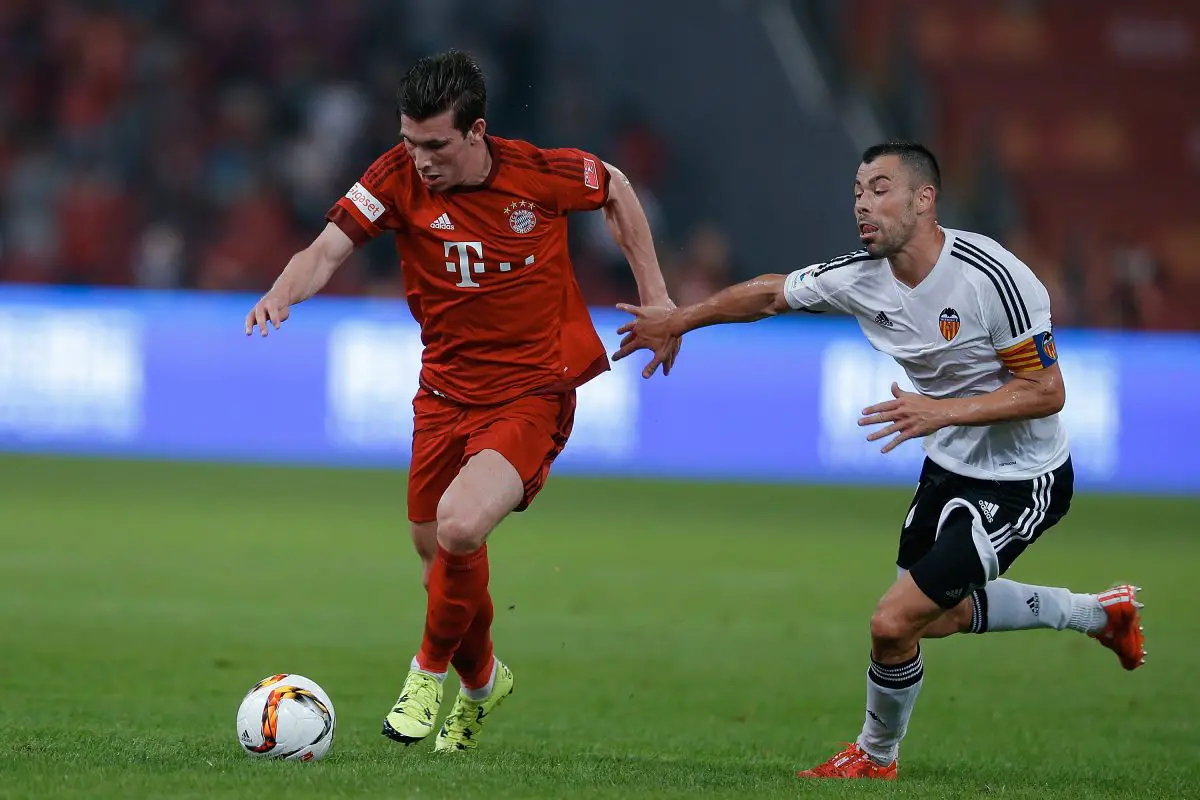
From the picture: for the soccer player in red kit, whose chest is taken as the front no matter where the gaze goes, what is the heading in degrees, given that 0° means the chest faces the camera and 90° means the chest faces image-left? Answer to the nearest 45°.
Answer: approximately 45°

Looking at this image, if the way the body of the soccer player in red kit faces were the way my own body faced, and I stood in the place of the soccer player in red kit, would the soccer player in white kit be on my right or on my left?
on my left

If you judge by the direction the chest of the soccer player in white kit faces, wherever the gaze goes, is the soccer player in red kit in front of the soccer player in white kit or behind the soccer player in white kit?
in front

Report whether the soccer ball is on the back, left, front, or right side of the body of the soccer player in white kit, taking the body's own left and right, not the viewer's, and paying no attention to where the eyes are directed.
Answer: front

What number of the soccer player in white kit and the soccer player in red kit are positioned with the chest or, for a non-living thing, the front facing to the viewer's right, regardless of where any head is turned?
0

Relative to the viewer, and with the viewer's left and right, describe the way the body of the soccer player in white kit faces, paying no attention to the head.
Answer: facing the viewer and to the left of the viewer
